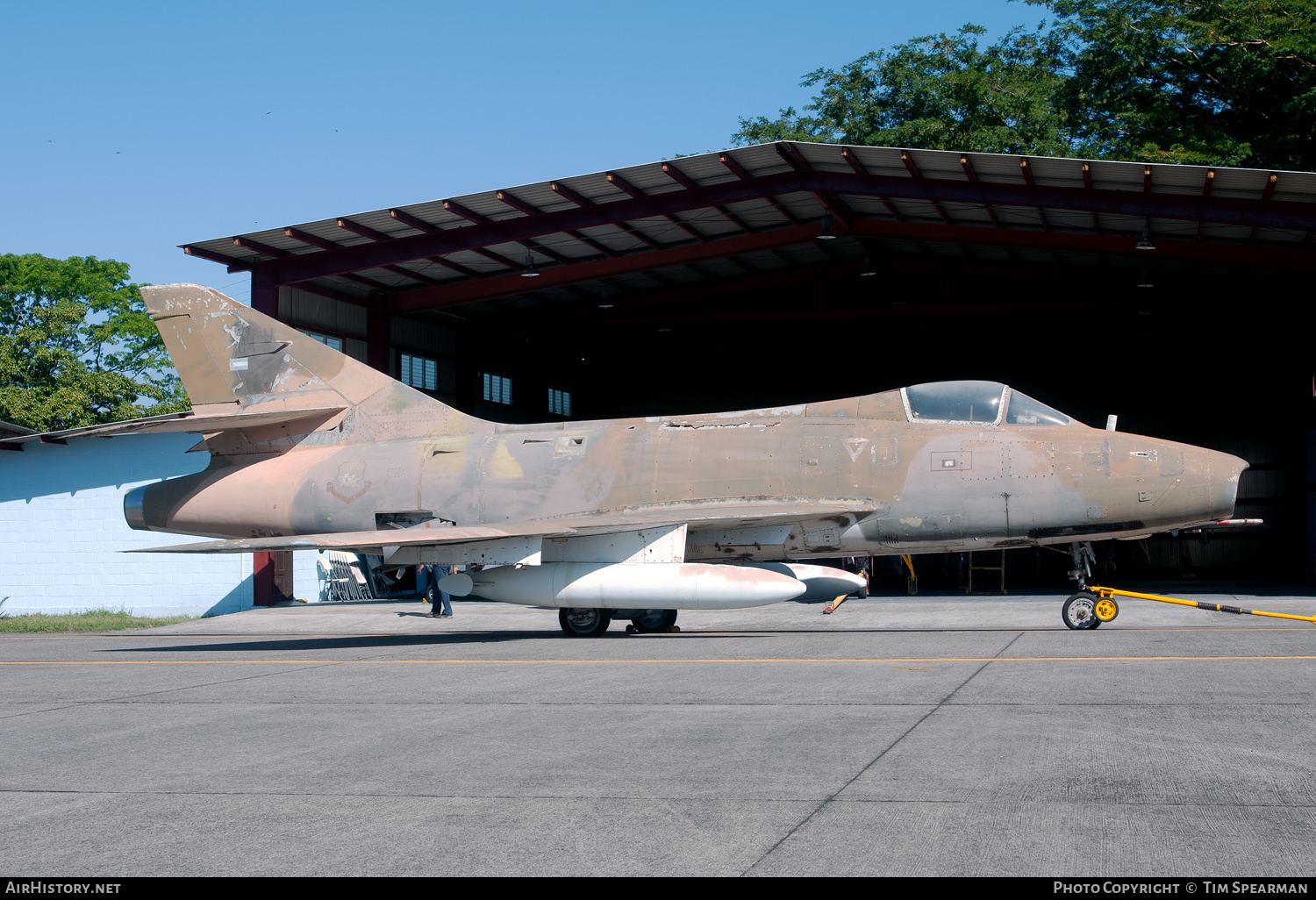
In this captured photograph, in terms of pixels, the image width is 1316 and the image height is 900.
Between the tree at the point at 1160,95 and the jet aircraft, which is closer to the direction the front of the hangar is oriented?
the jet aircraft

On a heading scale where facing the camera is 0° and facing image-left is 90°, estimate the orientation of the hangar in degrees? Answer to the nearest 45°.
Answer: approximately 0°

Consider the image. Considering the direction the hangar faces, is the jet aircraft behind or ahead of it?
ahead

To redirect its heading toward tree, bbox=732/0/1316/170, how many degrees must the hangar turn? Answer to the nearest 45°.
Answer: approximately 135° to its left

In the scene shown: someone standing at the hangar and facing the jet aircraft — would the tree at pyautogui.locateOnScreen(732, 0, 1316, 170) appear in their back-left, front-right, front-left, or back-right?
back-left
